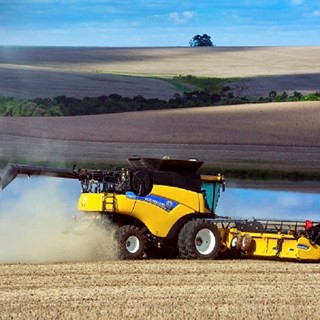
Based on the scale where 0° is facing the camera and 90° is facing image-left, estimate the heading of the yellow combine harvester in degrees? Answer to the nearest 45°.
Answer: approximately 225°
